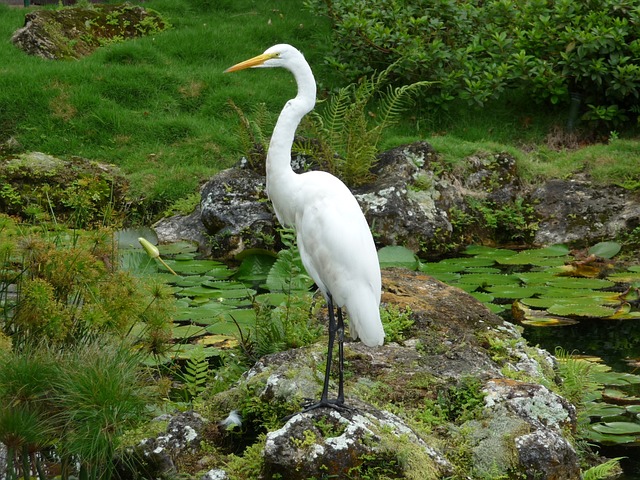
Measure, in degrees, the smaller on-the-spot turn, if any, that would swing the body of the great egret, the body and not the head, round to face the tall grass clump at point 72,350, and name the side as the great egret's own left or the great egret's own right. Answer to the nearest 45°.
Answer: approximately 45° to the great egret's own left

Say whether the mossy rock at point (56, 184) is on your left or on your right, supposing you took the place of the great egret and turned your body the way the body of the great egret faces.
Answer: on your right

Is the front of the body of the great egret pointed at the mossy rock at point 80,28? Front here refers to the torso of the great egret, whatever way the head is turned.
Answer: no

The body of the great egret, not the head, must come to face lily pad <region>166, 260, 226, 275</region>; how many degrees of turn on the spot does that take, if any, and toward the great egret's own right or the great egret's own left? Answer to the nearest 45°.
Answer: approximately 90° to the great egret's own right

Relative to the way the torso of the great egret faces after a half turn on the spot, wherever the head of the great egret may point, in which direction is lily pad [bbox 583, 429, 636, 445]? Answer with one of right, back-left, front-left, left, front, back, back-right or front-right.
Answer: front

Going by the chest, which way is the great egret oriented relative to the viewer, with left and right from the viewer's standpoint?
facing to the left of the viewer

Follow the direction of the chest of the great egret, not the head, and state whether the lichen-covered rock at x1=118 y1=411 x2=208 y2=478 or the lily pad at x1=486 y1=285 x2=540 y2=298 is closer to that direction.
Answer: the lichen-covered rock

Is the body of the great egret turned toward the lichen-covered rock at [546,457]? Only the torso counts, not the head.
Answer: no

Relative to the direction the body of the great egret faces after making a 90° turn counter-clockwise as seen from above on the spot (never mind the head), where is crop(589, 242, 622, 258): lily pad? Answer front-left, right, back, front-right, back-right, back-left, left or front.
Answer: back-left

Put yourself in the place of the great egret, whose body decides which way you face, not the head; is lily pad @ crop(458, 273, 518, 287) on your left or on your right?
on your right

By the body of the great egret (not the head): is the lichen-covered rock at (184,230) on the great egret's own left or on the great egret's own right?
on the great egret's own right

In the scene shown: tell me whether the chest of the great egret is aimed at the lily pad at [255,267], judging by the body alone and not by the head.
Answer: no

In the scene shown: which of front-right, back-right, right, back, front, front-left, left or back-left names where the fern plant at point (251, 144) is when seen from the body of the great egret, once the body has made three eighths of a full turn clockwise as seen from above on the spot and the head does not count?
front-left

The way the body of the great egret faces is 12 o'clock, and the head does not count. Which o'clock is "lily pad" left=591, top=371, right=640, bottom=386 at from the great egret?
The lily pad is roughly at 5 o'clock from the great egret.

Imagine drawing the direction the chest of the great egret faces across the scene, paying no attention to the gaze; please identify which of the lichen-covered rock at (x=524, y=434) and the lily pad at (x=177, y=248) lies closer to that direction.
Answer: the lily pad
